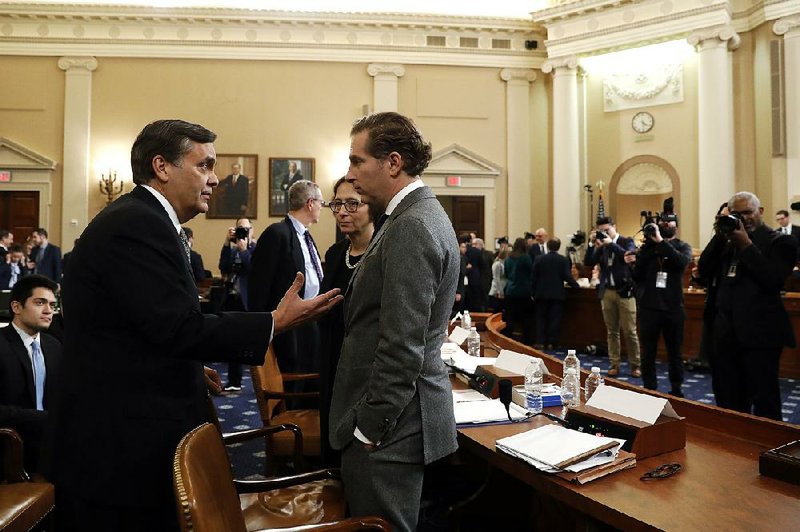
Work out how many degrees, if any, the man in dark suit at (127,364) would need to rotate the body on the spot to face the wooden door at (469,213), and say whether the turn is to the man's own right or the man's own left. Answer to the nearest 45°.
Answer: approximately 45° to the man's own left

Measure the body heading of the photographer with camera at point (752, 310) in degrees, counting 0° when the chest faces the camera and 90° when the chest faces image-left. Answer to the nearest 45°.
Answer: approximately 45°

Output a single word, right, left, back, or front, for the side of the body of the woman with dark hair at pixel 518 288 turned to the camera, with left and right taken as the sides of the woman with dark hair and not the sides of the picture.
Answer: back

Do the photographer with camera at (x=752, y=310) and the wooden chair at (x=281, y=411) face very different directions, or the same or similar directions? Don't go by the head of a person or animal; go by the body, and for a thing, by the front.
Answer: very different directions

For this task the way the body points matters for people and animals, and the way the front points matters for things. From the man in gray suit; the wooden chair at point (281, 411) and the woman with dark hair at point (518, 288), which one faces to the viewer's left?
the man in gray suit

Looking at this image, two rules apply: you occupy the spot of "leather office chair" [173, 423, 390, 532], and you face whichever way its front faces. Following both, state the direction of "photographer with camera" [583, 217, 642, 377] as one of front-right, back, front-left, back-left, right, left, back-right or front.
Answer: front-left

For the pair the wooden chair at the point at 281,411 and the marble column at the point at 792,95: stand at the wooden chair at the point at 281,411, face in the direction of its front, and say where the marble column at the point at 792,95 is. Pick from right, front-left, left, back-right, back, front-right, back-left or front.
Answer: front-left

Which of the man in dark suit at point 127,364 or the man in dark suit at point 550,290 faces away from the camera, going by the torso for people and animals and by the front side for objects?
the man in dark suit at point 550,290

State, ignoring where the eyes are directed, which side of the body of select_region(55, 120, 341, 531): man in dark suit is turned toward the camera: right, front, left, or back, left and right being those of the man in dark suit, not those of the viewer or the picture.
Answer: right

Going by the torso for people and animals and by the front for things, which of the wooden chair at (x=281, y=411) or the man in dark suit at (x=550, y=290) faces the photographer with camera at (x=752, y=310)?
the wooden chair

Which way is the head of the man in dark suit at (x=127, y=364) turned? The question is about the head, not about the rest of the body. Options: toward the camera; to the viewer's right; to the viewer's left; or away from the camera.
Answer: to the viewer's right

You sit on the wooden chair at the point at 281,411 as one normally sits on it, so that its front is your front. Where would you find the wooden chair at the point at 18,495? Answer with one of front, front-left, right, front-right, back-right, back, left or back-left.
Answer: back-right

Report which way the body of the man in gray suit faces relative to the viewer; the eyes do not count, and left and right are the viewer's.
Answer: facing to the left of the viewer
